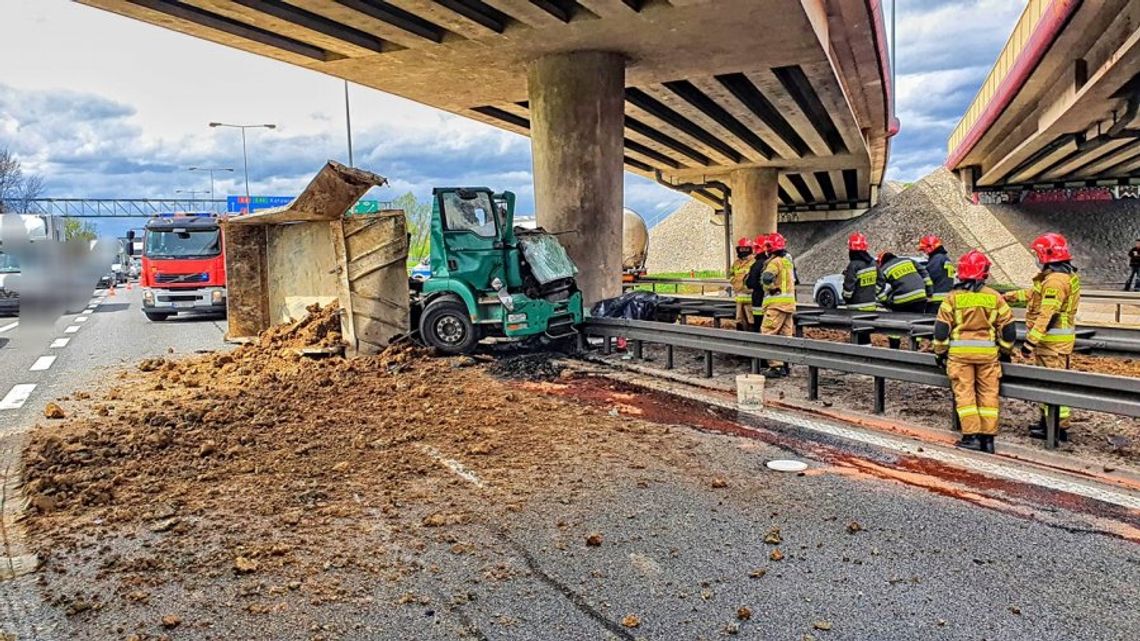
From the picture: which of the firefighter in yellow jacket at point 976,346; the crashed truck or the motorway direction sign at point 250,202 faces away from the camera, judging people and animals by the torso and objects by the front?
the firefighter in yellow jacket

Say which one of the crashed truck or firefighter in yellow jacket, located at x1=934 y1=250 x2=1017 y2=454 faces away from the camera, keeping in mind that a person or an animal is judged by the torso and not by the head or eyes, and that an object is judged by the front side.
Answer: the firefighter in yellow jacket

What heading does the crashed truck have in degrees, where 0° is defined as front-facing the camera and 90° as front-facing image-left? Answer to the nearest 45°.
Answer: approximately 315°

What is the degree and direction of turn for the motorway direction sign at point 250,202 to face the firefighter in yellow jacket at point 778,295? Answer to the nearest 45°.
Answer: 0° — it already faces them

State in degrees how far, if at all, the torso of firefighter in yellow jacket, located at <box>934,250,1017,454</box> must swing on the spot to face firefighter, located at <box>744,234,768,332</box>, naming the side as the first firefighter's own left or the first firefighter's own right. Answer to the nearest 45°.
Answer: approximately 45° to the first firefighter's own left

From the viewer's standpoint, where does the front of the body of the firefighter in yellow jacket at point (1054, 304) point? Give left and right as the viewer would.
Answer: facing away from the viewer and to the left of the viewer

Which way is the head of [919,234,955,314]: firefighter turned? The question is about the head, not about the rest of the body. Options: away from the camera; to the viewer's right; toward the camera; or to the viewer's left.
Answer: to the viewer's left

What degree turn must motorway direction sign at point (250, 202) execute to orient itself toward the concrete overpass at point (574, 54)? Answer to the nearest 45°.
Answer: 0° — it already faces it

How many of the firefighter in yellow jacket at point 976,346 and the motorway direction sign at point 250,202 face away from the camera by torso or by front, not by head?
1

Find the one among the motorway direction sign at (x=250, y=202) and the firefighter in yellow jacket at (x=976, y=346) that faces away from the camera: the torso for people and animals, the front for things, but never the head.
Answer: the firefighter in yellow jacket

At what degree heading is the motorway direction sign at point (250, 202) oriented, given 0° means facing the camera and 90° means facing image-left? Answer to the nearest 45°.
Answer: approximately 0°
